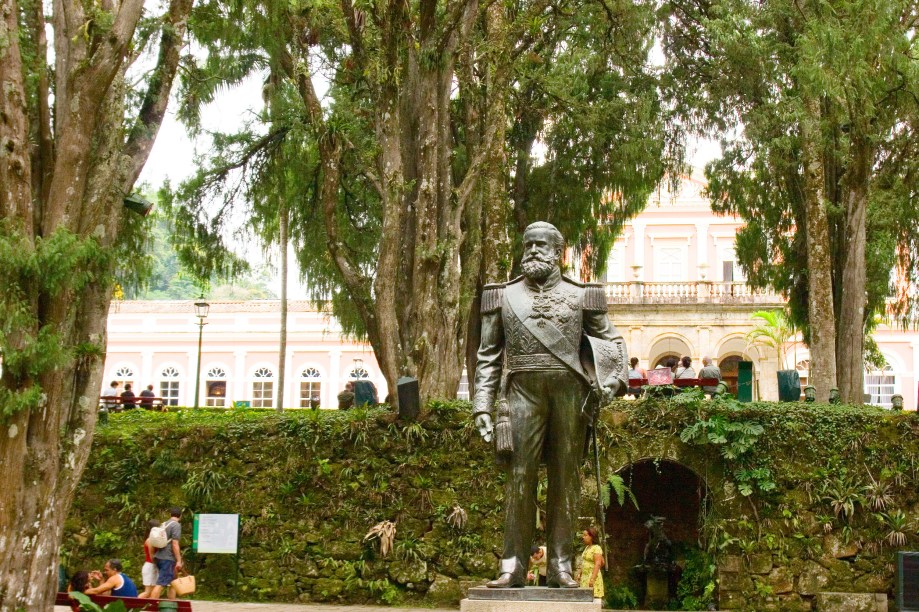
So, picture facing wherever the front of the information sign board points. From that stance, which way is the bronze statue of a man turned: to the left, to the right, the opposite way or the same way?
the same way

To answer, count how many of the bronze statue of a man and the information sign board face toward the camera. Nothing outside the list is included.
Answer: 2

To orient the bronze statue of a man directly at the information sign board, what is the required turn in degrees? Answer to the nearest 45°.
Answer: approximately 135° to its right

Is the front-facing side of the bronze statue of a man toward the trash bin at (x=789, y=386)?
no

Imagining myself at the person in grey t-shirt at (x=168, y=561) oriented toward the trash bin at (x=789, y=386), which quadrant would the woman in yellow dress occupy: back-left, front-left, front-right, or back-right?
front-right

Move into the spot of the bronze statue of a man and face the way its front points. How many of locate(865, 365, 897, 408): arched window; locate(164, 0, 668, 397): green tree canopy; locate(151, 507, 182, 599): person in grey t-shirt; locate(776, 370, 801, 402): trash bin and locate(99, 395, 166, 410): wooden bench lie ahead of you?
0

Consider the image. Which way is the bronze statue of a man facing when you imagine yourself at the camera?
facing the viewer

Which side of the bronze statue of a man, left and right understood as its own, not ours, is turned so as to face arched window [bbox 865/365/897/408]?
back

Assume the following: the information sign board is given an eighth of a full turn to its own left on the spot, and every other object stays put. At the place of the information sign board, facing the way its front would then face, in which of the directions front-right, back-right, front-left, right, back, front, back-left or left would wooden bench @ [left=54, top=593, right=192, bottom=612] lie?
front-right

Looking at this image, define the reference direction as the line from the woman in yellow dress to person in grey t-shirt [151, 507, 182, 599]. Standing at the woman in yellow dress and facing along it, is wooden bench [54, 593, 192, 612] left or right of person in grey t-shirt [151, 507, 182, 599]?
left

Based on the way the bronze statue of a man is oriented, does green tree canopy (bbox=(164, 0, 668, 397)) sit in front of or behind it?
behind

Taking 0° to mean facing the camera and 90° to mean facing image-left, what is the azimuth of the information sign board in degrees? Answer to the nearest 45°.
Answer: approximately 0°

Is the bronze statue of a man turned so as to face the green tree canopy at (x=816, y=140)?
no

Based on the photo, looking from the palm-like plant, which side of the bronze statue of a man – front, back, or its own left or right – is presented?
back

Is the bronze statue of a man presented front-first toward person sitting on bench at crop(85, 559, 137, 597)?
no

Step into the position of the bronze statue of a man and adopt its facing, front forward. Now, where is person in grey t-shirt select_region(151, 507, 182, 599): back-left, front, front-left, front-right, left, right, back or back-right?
back-right

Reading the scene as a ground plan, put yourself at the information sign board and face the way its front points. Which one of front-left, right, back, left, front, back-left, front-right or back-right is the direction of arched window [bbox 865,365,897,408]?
back-left
